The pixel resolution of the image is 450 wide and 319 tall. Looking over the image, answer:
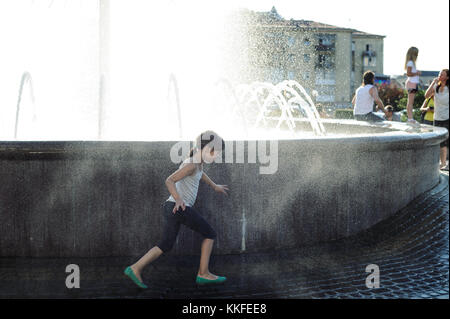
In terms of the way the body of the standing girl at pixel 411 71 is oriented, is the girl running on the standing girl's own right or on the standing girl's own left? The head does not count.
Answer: on the standing girl's own right

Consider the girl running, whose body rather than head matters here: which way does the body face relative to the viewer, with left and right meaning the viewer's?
facing to the right of the viewer

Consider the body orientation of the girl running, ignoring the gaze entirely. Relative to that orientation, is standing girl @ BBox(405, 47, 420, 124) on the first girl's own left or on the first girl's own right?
on the first girl's own left

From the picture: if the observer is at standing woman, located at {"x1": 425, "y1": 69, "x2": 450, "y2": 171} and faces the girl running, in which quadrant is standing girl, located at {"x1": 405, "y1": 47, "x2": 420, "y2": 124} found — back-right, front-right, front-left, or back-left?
back-right

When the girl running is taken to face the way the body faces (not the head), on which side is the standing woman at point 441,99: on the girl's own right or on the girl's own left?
on the girl's own left
